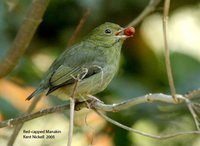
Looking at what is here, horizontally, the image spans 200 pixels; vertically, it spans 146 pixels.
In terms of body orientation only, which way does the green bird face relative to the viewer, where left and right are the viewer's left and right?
facing to the right of the viewer

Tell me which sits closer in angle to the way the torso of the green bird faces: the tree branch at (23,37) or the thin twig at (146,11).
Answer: the thin twig

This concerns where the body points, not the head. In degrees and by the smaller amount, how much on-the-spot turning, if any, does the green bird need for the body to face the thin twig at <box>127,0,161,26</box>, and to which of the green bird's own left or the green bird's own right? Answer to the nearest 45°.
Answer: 0° — it already faces it
